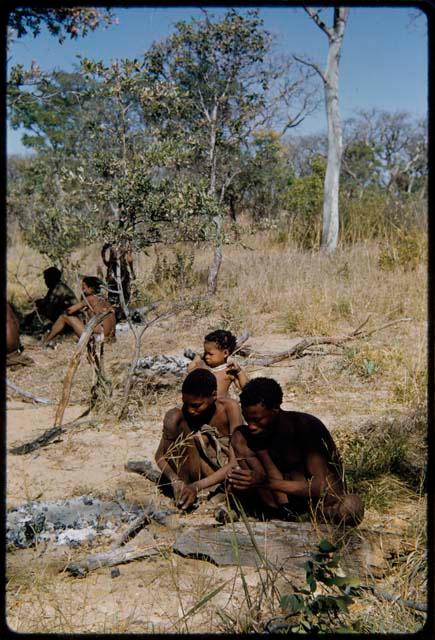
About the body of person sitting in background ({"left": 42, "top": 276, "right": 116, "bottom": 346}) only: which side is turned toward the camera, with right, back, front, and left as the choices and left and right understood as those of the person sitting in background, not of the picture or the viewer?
left

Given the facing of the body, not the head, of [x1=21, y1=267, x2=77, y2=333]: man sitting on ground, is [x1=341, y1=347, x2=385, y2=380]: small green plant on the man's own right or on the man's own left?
on the man's own left

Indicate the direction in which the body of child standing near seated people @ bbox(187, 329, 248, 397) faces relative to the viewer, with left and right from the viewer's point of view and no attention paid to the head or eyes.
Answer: facing the viewer and to the left of the viewer

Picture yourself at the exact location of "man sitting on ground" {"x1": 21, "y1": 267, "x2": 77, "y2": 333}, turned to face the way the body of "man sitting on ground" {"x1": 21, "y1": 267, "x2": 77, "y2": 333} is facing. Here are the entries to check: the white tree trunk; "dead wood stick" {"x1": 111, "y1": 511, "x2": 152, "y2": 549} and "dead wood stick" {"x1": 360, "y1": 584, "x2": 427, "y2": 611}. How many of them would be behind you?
1

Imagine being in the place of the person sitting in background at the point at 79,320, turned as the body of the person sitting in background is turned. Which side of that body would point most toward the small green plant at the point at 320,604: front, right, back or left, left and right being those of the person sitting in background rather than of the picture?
left

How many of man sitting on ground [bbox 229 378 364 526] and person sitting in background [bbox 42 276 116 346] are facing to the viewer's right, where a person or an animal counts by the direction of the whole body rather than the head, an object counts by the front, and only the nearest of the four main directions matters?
0

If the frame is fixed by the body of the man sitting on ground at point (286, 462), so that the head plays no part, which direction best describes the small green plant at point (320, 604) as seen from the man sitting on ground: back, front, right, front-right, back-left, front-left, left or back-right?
front-left

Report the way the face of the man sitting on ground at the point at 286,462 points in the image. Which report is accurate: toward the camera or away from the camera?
toward the camera

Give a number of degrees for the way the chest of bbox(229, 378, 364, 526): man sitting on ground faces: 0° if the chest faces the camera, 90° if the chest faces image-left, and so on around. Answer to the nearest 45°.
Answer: approximately 45°

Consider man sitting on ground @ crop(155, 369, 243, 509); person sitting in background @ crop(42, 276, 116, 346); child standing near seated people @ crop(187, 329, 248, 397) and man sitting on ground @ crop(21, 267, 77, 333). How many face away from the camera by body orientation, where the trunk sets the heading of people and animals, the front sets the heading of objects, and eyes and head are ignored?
0

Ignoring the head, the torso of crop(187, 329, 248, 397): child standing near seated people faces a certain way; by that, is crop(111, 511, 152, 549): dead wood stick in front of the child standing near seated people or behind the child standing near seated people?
in front

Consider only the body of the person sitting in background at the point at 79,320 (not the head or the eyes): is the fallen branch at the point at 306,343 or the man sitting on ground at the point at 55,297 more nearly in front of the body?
the man sitting on ground

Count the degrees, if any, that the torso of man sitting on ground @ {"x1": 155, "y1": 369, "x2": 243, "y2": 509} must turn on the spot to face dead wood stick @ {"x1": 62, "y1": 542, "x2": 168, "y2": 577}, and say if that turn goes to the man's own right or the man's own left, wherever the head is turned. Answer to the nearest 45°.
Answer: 0° — they already face it

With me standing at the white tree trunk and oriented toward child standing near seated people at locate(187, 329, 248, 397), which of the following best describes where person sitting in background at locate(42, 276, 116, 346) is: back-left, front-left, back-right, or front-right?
front-right
